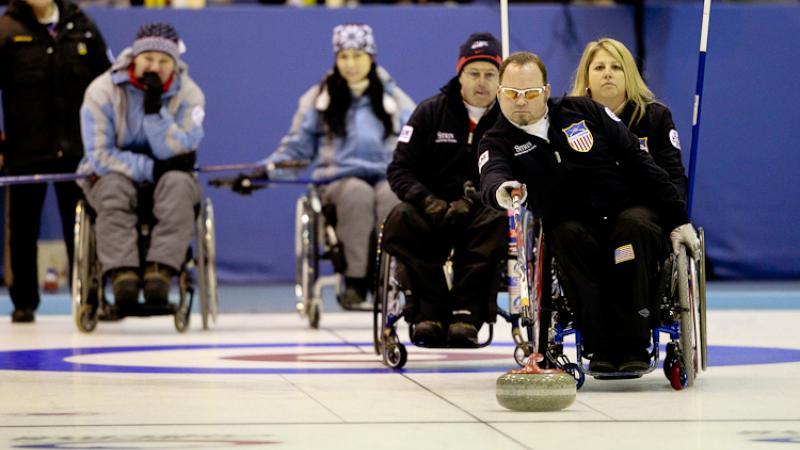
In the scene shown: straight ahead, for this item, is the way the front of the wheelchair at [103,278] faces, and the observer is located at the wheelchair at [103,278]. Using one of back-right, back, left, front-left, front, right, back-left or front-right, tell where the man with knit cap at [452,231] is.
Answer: front-left

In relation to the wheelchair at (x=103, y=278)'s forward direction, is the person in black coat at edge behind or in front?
behind

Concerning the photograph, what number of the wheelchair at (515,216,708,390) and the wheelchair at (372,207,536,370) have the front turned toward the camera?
2

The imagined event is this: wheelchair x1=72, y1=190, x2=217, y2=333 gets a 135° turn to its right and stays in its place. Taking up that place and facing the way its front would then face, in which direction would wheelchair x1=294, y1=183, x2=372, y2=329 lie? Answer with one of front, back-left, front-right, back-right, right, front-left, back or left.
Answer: back-right

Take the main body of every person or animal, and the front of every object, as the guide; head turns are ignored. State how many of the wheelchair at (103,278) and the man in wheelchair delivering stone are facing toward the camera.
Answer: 2

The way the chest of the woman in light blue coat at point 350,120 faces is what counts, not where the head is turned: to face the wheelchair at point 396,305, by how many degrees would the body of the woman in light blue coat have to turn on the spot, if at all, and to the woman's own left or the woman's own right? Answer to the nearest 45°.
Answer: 0° — they already face it

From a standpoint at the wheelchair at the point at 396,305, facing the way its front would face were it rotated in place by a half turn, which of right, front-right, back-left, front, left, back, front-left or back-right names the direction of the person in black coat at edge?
front-left
